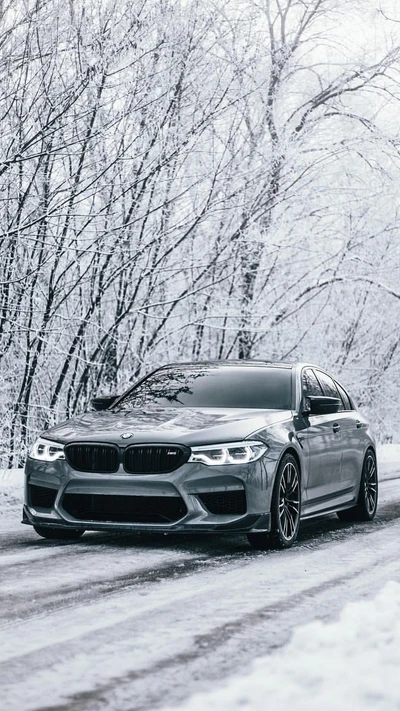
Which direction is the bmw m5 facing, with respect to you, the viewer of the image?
facing the viewer and to the left of the viewer
